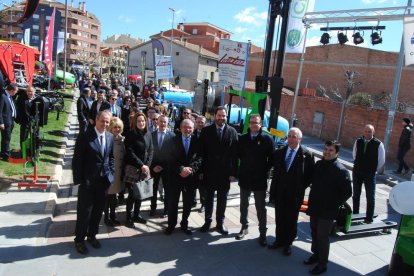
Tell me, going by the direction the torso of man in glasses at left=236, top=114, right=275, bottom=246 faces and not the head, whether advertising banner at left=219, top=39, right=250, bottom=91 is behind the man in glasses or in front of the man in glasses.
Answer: behind

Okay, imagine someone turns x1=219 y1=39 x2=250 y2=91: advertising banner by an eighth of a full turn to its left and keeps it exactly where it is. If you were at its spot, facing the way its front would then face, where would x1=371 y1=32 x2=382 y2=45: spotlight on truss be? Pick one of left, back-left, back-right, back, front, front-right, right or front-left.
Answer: left

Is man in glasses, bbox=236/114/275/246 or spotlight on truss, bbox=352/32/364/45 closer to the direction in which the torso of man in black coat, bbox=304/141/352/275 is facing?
the man in glasses

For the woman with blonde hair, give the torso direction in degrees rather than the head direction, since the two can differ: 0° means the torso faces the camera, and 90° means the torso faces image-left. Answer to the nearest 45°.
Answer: approximately 0°

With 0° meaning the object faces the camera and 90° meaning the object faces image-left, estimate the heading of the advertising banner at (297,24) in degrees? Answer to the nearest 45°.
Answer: approximately 0°

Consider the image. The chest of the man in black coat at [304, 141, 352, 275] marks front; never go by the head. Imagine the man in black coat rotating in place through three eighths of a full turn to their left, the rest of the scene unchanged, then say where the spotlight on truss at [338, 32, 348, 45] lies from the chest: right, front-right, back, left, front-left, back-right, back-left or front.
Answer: left

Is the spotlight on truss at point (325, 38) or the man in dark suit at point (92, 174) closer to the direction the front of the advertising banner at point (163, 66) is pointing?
the man in dark suit

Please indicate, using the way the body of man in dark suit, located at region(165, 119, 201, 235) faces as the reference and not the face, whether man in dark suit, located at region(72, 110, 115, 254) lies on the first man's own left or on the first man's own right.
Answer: on the first man's own right
